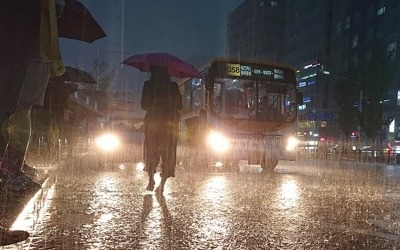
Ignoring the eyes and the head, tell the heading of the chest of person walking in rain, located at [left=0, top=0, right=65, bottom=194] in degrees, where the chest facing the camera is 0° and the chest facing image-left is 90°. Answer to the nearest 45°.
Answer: approximately 270°

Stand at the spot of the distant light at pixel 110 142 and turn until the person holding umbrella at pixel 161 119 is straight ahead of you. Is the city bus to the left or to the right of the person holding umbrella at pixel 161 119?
left

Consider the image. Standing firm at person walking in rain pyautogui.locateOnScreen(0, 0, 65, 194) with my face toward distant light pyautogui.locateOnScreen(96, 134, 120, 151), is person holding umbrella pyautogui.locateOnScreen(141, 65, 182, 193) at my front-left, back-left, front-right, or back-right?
front-right

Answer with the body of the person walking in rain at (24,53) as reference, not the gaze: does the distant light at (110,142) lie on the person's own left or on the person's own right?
on the person's own left

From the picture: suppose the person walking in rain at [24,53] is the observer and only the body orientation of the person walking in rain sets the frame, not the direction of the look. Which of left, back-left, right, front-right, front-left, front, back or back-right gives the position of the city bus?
front-left

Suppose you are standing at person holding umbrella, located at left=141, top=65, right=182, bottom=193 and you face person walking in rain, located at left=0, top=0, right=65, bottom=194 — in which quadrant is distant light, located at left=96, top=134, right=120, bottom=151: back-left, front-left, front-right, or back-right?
back-right

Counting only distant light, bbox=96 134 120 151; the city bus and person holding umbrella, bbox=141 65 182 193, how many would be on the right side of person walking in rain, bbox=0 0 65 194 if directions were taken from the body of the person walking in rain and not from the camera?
0

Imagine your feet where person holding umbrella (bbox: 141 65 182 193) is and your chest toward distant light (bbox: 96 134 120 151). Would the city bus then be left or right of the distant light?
right
